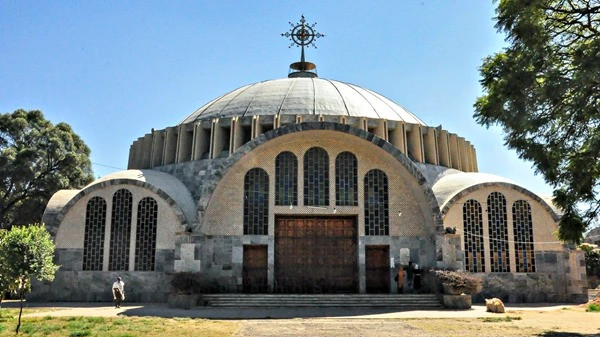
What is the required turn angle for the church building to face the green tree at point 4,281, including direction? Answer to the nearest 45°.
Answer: approximately 45° to its right

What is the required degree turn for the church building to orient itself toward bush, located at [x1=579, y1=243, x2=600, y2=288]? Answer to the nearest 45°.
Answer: approximately 135° to its left

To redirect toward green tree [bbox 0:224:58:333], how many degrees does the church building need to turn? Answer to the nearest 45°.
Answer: approximately 45° to its right

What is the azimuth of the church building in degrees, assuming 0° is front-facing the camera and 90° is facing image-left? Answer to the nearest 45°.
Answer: approximately 0°

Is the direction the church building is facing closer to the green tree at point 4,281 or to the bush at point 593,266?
the green tree

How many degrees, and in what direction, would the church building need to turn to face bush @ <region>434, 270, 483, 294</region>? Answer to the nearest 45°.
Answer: approximately 45° to its left

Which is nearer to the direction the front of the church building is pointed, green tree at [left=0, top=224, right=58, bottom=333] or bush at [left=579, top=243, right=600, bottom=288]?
the green tree
